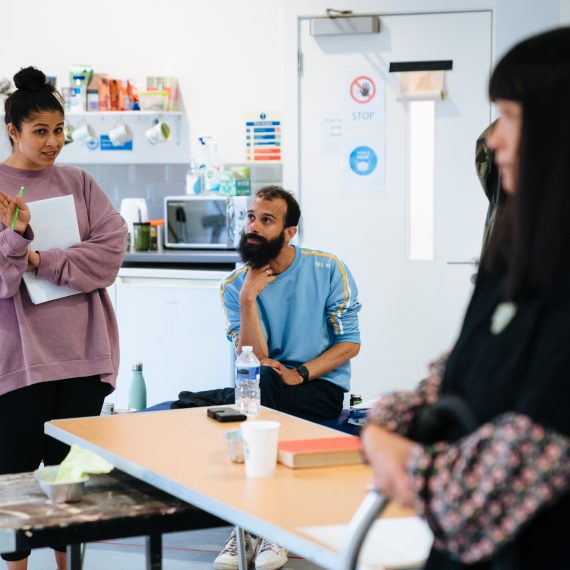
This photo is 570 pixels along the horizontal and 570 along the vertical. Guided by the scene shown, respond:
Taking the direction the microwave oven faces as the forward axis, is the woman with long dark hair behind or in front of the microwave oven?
in front

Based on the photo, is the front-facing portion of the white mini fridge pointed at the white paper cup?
yes

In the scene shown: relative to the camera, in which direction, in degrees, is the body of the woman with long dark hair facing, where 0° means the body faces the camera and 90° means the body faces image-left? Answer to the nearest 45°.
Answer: approximately 90°

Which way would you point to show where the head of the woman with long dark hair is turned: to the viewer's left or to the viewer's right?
to the viewer's left

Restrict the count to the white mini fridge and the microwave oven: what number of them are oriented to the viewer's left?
0

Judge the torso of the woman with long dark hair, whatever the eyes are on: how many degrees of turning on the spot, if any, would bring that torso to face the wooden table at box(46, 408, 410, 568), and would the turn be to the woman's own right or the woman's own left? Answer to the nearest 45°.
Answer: approximately 45° to the woman's own right

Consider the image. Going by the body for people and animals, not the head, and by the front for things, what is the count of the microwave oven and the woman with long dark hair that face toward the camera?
1

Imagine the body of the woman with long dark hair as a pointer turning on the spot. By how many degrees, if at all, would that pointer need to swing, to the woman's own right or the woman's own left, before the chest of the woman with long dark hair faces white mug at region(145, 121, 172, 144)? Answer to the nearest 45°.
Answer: approximately 45° to the woman's own right

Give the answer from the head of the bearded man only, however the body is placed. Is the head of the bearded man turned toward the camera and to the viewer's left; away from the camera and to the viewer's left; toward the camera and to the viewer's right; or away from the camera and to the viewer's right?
toward the camera and to the viewer's left

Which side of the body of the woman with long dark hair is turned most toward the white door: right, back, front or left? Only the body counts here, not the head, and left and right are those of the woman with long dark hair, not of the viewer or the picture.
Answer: right
